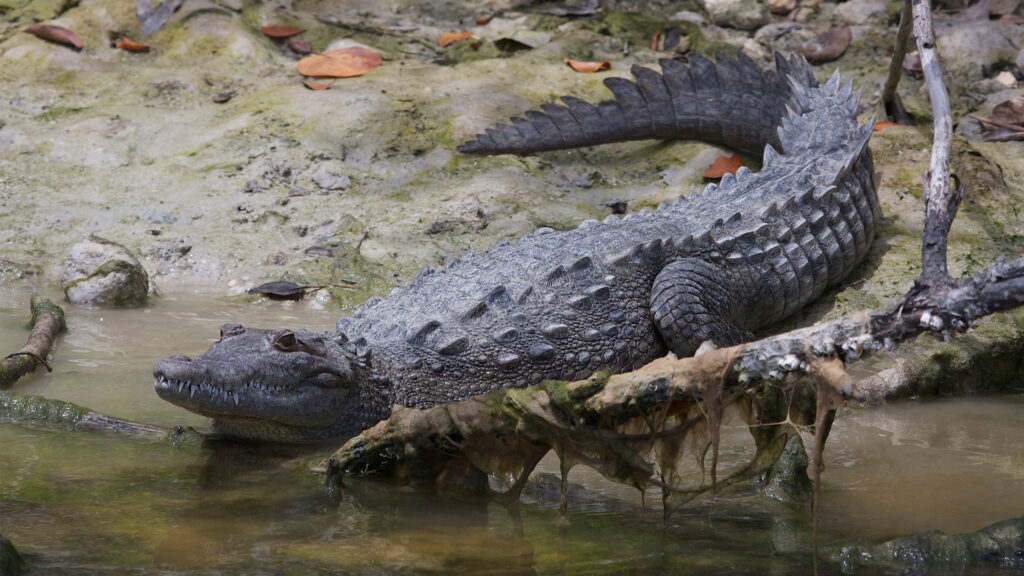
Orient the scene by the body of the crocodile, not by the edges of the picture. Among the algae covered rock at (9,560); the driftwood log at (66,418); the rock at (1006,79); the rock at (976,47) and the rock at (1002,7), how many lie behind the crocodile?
3

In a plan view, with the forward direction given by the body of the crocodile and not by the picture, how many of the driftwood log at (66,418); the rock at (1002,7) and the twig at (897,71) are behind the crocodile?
2

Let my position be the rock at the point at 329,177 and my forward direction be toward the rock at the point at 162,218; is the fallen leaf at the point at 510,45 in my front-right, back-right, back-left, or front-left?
back-right

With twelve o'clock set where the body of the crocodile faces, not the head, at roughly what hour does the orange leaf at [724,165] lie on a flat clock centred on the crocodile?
The orange leaf is roughly at 5 o'clock from the crocodile.

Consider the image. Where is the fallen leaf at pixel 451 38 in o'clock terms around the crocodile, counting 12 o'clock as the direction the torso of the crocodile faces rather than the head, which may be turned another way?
The fallen leaf is roughly at 4 o'clock from the crocodile.

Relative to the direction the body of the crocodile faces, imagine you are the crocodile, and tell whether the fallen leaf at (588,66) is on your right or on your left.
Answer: on your right

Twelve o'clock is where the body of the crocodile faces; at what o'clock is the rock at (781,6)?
The rock is roughly at 5 o'clock from the crocodile.

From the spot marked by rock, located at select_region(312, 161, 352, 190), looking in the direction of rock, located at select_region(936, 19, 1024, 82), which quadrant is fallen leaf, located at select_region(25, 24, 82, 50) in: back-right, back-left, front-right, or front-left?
back-left

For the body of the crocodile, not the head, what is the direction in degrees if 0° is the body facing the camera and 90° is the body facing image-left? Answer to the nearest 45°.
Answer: approximately 45°

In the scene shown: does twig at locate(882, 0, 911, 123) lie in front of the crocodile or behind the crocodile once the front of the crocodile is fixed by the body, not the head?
behind

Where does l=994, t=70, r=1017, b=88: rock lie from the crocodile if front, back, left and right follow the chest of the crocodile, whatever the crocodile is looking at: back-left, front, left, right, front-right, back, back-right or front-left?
back

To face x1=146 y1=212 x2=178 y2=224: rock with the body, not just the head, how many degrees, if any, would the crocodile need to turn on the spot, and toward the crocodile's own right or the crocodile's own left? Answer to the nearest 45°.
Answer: approximately 90° to the crocodile's own right

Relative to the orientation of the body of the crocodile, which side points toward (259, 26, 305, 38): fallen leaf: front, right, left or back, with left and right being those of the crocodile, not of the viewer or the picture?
right

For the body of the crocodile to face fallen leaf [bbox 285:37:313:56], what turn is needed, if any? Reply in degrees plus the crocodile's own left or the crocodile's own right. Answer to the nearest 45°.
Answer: approximately 90° to the crocodile's own right
